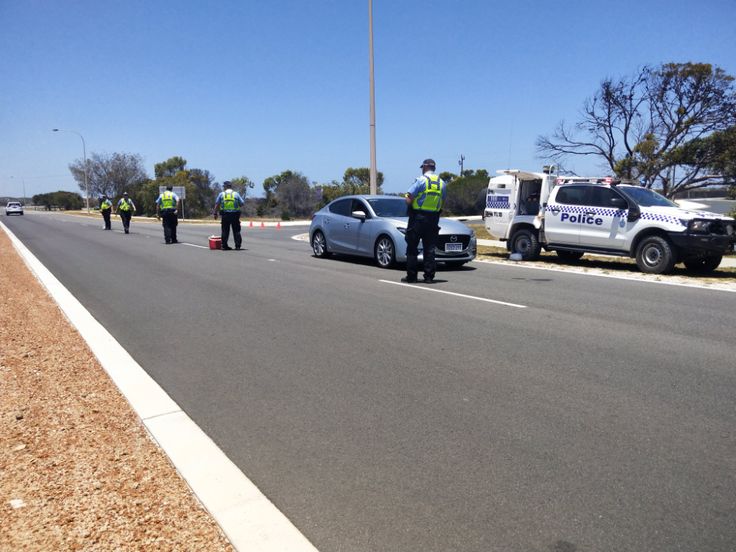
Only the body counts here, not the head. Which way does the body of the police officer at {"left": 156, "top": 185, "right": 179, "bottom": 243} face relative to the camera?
away from the camera

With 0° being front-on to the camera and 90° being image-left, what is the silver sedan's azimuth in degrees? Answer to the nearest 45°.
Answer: approximately 315°

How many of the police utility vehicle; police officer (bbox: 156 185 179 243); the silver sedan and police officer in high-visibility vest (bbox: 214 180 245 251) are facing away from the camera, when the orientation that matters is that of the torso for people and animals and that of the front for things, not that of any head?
2

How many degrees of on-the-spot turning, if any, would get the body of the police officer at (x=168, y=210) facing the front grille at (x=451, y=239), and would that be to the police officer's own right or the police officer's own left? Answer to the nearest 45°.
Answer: approximately 135° to the police officer's own right

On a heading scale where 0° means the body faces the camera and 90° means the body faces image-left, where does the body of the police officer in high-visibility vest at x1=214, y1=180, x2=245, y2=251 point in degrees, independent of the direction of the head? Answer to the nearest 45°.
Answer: approximately 180°

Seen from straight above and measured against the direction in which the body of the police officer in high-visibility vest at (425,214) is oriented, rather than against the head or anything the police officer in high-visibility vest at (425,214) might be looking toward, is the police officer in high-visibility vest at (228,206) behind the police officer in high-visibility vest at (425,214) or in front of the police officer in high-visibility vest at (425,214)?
in front

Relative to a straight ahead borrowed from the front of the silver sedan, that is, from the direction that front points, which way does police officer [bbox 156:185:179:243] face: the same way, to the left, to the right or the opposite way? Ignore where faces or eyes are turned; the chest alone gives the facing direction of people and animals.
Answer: the opposite way

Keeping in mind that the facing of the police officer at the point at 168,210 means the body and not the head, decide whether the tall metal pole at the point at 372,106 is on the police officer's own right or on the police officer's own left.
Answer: on the police officer's own right

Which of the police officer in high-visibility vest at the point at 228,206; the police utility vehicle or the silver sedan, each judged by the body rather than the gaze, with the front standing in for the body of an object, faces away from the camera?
the police officer in high-visibility vest

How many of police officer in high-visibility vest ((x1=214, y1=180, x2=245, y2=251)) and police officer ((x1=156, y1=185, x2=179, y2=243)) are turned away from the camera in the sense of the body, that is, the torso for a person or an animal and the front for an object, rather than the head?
2

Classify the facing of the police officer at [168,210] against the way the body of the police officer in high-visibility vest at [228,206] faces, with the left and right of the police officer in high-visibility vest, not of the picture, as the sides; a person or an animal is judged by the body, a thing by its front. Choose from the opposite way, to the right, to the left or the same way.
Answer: the same way

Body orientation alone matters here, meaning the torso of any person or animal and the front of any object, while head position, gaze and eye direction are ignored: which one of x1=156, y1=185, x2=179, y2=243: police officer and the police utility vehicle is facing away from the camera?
the police officer

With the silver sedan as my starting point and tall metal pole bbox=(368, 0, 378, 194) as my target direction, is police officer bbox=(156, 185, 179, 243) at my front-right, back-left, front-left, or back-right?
front-left

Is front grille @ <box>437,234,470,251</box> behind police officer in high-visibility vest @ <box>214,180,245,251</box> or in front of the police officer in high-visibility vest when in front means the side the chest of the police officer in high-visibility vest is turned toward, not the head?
behind

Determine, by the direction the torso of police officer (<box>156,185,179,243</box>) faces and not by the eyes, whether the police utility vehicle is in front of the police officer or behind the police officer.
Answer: behind
